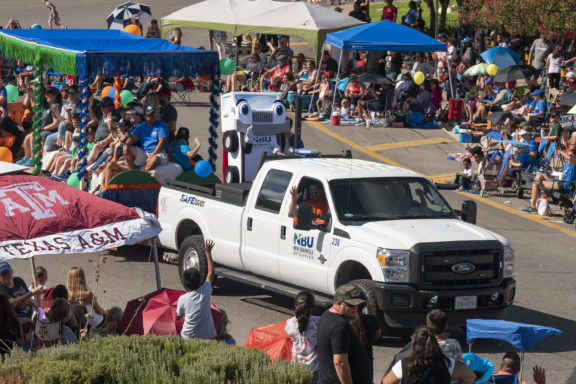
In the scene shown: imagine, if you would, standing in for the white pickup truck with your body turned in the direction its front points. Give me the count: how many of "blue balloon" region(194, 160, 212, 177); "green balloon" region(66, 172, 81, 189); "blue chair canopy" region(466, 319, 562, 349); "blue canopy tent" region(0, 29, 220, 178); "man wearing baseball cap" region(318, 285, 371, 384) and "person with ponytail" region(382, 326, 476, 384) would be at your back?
3

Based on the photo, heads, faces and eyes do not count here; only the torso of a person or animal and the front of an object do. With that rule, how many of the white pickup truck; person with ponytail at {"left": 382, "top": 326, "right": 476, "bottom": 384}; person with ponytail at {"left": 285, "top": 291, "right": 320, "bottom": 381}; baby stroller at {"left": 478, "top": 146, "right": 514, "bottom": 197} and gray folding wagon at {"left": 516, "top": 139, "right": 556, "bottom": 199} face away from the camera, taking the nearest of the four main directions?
2

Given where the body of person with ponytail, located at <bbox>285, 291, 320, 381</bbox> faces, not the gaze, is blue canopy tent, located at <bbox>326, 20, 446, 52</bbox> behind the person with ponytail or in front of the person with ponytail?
in front

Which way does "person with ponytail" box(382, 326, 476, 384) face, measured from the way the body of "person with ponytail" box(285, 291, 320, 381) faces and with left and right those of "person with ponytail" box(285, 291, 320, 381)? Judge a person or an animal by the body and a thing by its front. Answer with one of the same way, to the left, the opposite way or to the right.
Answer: the same way

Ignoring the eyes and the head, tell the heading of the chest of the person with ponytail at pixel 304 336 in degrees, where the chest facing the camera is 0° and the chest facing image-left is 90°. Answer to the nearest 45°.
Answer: approximately 180°

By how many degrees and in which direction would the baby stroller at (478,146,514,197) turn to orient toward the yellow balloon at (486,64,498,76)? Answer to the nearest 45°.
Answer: approximately 135° to its right

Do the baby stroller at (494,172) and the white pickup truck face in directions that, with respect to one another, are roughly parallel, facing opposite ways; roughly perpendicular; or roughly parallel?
roughly perpendicular

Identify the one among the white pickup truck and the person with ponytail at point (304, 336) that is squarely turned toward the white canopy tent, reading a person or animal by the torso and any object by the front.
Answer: the person with ponytail

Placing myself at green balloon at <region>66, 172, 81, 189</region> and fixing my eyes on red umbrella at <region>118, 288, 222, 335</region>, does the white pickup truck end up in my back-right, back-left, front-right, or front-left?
front-left

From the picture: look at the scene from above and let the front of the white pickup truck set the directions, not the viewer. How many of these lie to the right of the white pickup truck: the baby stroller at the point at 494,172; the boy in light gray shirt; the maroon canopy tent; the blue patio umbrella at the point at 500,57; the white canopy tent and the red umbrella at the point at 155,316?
3

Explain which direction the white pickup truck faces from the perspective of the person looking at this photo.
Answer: facing the viewer and to the right of the viewer

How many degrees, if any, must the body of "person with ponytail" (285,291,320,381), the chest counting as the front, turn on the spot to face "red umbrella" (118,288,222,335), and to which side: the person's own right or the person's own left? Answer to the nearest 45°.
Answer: approximately 45° to the person's own left

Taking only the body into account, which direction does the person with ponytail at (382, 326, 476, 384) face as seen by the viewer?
away from the camera

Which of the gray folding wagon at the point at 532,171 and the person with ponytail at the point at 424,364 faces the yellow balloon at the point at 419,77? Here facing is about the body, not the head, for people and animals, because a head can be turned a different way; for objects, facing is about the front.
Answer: the person with ponytail

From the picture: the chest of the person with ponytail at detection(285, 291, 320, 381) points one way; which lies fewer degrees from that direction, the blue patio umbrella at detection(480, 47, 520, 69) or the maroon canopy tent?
the blue patio umbrella

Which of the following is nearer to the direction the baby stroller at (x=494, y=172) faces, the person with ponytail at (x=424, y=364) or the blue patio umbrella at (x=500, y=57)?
the person with ponytail
